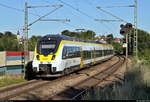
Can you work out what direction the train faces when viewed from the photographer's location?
facing the viewer and to the left of the viewer
